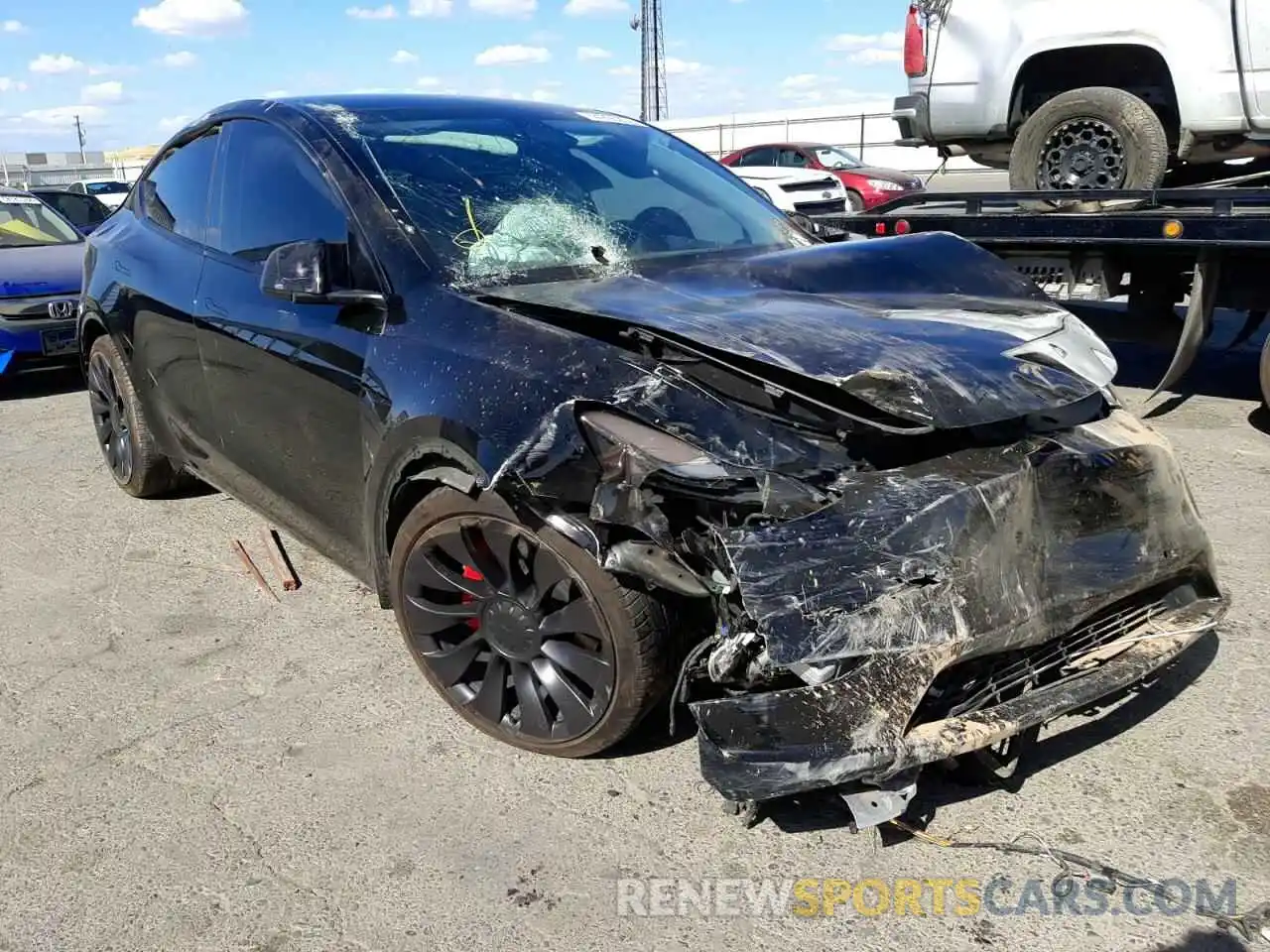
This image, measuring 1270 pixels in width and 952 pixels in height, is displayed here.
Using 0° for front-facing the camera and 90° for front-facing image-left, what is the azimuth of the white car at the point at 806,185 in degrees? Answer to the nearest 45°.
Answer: approximately 315°

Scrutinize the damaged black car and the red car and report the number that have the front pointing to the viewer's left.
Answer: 0

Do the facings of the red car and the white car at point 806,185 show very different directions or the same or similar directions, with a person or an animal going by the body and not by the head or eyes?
same or similar directions

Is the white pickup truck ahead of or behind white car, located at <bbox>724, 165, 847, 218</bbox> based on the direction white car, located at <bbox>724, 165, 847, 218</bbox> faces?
ahead

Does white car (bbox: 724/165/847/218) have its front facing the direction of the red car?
no

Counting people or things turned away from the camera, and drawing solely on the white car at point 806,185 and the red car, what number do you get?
0

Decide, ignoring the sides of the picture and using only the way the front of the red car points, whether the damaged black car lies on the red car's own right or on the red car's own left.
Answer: on the red car's own right

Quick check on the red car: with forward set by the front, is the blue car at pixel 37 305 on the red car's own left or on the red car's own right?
on the red car's own right

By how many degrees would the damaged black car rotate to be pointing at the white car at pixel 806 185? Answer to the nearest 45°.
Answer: approximately 135° to its left

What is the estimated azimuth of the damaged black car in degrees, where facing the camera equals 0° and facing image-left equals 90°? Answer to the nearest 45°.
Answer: approximately 315°

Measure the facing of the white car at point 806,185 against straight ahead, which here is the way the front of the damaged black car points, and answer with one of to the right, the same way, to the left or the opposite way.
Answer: the same way

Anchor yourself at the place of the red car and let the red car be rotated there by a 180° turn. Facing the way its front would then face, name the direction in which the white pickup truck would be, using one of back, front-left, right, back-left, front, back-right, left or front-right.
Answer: back-left

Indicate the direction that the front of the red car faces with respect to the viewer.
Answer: facing the viewer and to the right of the viewer

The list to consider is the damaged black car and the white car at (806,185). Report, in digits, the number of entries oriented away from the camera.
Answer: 0

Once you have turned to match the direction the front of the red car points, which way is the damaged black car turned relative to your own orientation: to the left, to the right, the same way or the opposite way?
the same way

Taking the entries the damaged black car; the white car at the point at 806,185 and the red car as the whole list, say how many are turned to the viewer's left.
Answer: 0

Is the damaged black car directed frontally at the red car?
no
